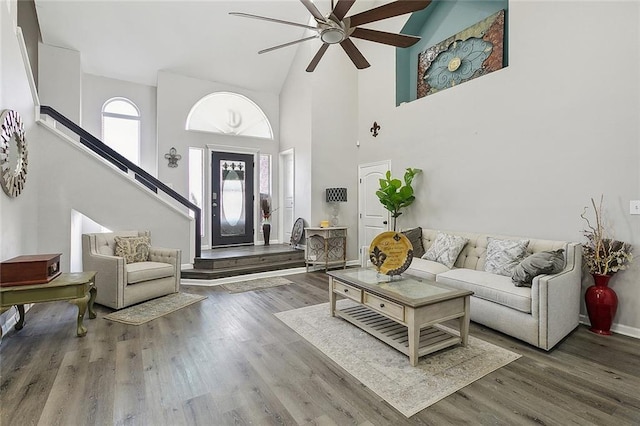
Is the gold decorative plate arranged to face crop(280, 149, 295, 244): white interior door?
no

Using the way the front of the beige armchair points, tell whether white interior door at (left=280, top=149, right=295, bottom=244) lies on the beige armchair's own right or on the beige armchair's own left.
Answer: on the beige armchair's own left

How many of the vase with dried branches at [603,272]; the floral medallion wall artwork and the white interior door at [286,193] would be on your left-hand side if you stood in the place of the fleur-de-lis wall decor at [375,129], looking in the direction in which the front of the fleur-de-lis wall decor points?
2

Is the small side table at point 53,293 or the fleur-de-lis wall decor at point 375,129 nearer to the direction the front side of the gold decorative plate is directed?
the small side table

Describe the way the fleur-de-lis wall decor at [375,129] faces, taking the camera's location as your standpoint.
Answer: facing the viewer and to the left of the viewer

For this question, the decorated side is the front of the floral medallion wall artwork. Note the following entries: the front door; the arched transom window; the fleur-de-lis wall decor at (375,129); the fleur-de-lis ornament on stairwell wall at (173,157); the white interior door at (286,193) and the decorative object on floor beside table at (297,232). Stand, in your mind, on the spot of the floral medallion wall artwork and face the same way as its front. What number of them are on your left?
0

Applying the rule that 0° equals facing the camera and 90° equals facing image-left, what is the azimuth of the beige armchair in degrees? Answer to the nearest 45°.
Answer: approximately 315°

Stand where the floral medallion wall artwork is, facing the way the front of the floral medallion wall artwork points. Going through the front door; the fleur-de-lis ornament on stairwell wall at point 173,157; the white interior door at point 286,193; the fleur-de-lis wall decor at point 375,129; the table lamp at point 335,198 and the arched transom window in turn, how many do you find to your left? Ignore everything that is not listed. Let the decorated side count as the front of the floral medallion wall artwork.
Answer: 0

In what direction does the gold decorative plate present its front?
toward the camera

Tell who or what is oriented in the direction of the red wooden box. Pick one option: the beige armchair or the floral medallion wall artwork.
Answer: the floral medallion wall artwork
